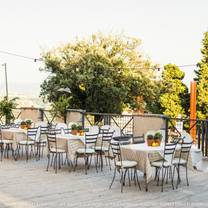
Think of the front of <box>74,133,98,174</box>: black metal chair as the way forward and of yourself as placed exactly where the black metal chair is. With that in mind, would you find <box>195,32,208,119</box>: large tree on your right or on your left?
on your right

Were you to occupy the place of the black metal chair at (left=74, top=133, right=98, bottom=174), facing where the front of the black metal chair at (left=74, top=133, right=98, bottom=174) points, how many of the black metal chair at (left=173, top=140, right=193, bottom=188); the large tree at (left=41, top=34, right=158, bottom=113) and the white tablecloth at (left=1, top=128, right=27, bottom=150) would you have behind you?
1

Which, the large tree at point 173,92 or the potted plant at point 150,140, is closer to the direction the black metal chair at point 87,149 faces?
the large tree

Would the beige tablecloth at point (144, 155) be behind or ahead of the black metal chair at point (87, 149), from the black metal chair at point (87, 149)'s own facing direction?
behind

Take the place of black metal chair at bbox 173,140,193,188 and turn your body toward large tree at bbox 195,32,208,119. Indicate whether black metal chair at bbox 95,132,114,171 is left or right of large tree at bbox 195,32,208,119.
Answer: left

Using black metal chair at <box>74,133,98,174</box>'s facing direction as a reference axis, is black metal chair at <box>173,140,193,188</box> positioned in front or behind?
behind

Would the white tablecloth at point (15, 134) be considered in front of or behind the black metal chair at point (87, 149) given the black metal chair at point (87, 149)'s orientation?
in front

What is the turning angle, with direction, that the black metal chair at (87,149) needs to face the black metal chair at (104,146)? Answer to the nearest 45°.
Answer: approximately 90° to its right

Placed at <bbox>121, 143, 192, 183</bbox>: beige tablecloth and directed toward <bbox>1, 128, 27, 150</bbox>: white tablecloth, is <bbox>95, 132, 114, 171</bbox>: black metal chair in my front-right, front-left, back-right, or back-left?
front-right

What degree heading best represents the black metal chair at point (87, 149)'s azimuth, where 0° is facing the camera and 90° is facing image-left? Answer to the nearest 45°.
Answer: approximately 135°
